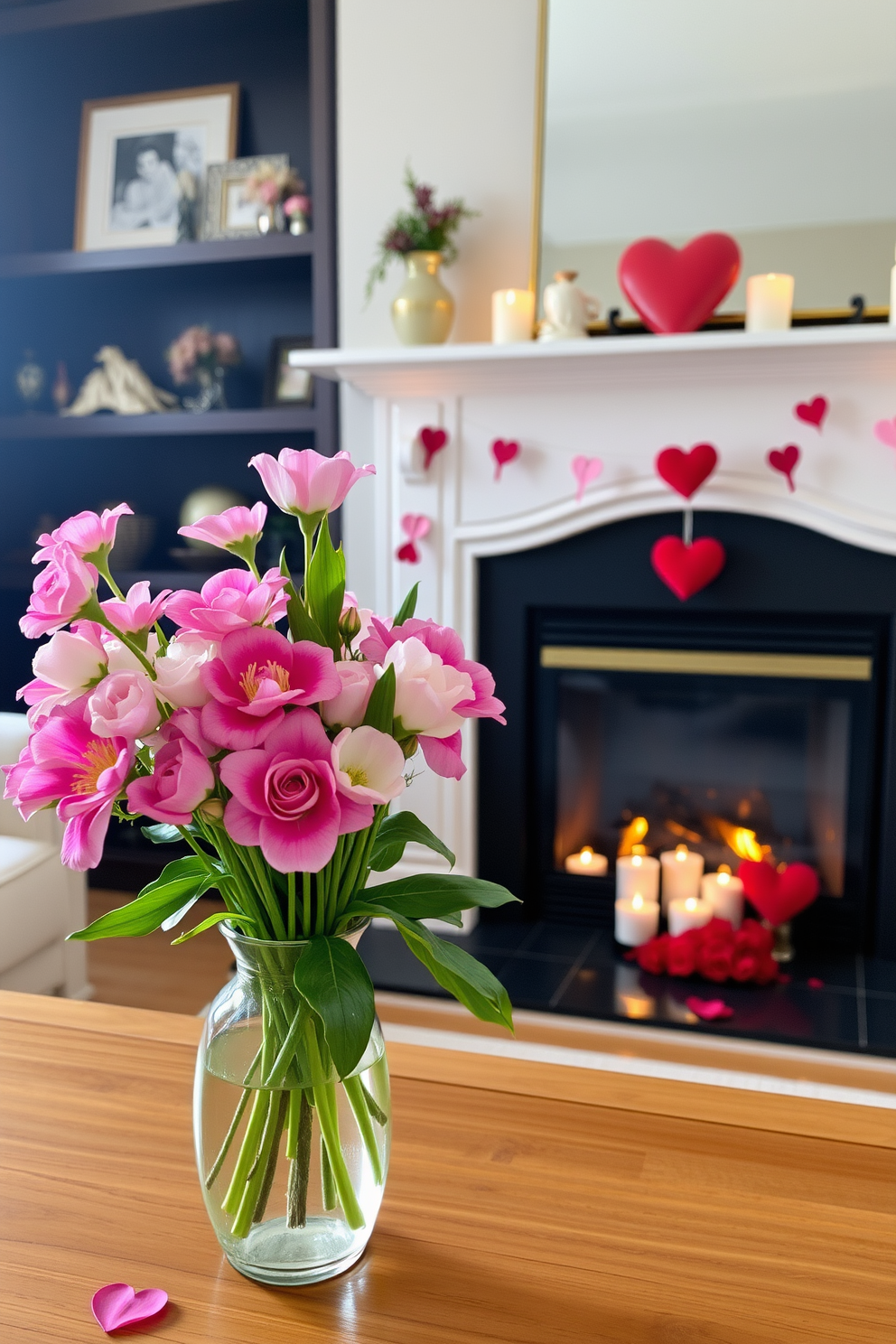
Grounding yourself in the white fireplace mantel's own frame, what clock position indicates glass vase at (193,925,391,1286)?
The glass vase is roughly at 12 o'clock from the white fireplace mantel.

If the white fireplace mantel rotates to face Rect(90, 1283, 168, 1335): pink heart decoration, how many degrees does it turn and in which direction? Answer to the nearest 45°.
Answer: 0° — it already faces it
